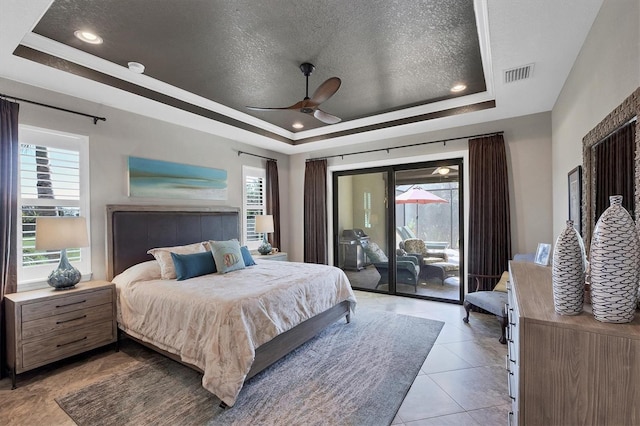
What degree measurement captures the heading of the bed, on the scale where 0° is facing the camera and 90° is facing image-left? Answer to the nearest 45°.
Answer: approximately 315°

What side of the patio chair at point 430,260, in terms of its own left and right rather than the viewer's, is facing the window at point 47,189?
right

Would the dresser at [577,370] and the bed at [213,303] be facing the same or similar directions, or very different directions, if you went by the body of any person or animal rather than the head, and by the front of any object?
very different directions

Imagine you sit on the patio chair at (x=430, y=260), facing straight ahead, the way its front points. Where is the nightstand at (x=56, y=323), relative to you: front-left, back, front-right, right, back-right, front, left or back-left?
right

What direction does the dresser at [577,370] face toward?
to the viewer's left

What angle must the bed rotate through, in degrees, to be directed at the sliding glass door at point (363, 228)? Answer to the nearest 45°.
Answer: approximately 90° to its left

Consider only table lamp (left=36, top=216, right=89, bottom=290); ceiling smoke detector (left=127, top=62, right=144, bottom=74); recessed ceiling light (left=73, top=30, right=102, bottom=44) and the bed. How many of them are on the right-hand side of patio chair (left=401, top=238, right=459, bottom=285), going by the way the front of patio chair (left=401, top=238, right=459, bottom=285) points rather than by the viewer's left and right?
4
